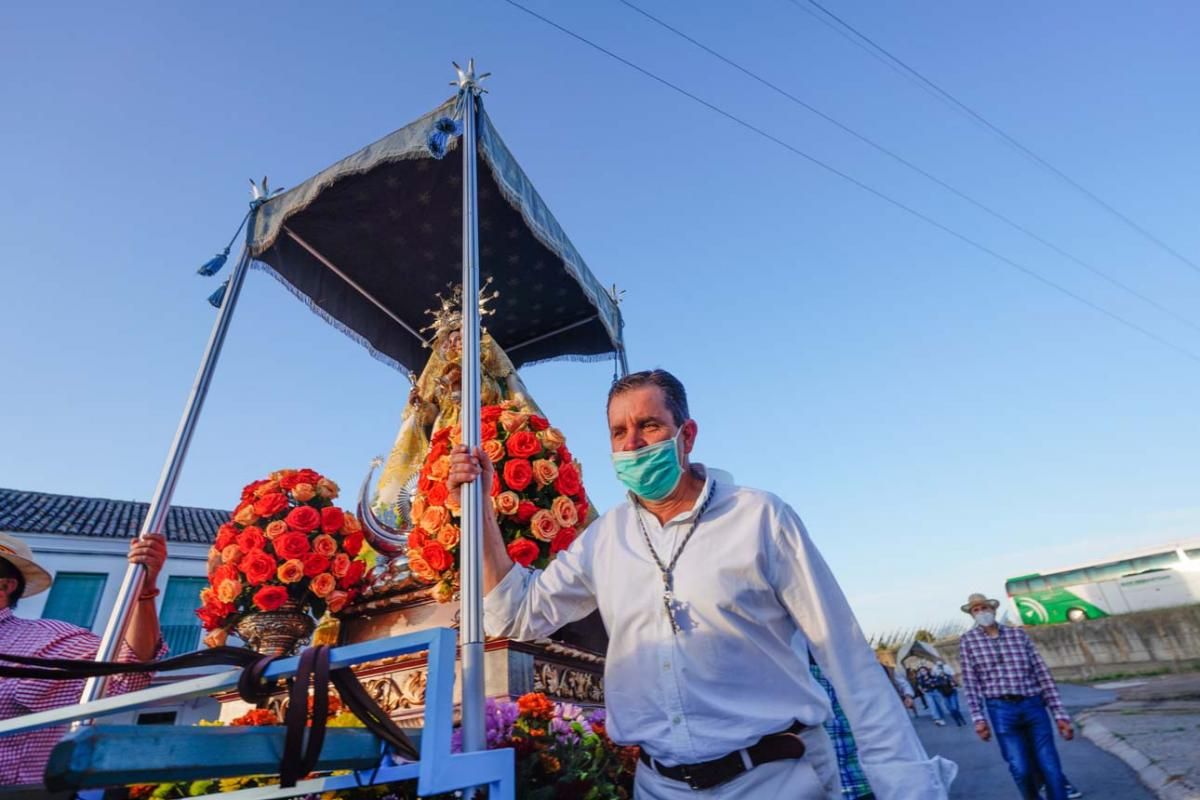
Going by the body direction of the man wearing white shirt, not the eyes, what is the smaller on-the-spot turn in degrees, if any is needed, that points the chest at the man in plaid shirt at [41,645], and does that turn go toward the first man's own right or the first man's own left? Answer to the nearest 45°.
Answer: approximately 45° to the first man's own right

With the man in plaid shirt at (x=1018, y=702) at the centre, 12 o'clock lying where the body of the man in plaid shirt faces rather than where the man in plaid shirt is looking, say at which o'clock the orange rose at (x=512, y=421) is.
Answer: The orange rose is roughly at 1 o'clock from the man in plaid shirt.

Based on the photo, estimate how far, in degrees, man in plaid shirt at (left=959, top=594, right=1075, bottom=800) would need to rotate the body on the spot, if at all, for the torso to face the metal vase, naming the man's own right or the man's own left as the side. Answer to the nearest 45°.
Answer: approximately 45° to the man's own right

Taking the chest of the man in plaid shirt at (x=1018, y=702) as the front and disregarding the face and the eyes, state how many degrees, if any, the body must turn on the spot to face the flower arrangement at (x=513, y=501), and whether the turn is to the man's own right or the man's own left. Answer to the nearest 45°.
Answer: approximately 45° to the man's own right

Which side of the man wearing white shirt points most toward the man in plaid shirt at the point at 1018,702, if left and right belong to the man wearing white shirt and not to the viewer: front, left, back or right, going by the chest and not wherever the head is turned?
back

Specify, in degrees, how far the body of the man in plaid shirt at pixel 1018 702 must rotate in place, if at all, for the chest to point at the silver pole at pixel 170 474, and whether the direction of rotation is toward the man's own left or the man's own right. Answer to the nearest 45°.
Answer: approximately 45° to the man's own right
